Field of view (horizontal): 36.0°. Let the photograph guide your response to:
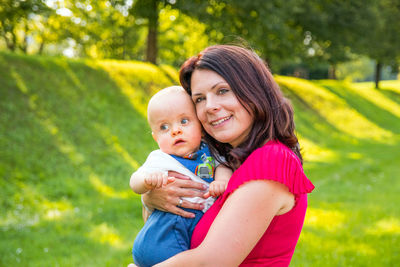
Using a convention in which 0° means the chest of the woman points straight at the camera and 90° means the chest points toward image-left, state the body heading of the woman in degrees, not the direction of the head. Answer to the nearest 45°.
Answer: approximately 90°

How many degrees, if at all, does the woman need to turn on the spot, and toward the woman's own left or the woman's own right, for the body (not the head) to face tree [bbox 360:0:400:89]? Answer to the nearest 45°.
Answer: approximately 90° to the woman's own right
